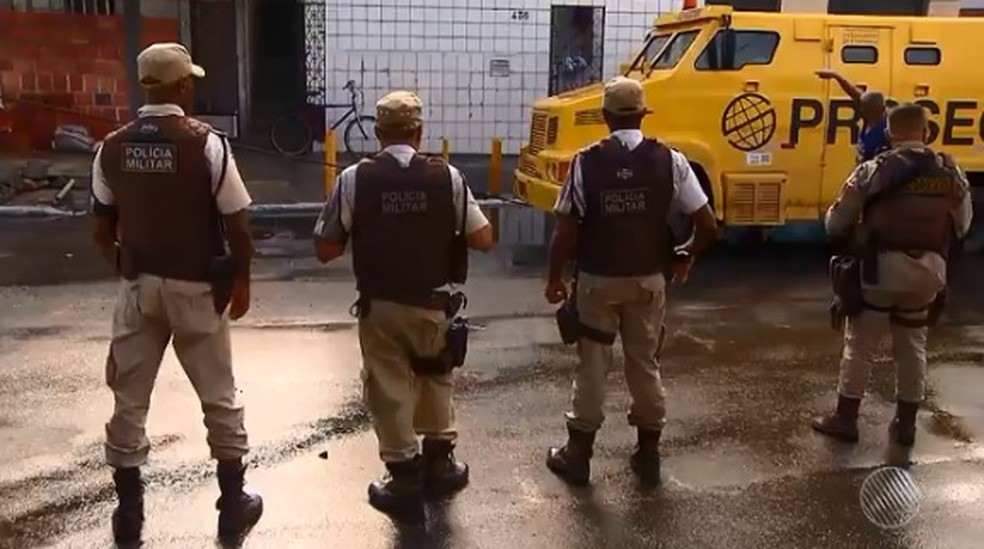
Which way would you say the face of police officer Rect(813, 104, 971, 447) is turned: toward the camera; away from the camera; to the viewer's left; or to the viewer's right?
away from the camera

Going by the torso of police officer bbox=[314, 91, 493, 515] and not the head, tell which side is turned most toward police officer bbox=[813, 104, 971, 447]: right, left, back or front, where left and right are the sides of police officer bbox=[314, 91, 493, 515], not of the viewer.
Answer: right

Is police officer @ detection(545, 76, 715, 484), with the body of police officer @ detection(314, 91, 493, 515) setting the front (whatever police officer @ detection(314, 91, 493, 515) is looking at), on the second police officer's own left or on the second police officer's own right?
on the second police officer's own right

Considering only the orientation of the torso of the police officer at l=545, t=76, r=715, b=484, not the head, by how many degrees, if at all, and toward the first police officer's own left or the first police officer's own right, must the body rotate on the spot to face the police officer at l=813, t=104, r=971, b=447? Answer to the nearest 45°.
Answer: approximately 45° to the first police officer's own right

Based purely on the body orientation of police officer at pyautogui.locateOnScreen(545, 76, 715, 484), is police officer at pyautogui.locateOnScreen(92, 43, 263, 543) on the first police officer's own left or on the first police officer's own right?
on the first police officer's own left

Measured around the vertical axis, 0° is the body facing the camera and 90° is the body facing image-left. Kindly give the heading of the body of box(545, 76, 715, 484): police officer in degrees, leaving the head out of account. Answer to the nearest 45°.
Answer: approximately 180°

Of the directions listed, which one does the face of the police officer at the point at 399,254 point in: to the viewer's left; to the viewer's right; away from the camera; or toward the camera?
away from the camera

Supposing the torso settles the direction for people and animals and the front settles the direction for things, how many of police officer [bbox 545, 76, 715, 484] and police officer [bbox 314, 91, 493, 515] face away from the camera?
2

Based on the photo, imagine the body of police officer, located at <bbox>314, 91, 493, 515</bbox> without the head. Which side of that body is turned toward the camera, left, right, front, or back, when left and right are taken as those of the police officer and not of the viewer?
back
